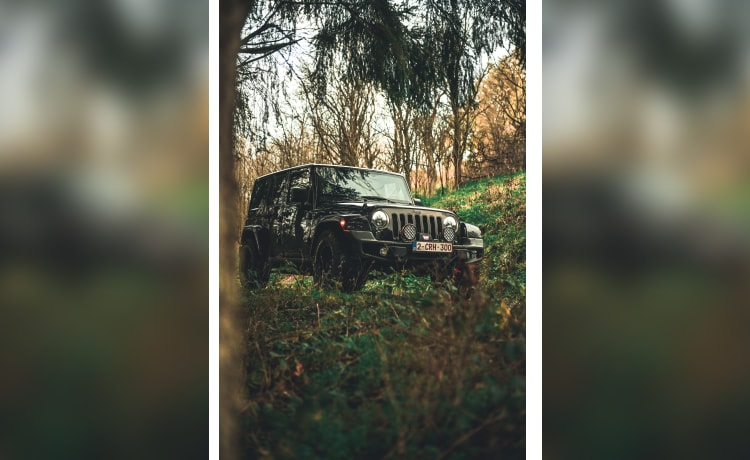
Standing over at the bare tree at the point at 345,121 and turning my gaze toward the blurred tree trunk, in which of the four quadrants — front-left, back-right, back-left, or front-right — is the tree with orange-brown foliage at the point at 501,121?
back-left

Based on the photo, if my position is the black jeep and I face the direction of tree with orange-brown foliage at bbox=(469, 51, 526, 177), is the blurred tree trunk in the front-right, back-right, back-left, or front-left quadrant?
back-right

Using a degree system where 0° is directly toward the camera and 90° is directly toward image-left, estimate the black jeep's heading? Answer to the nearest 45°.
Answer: approximately 315°

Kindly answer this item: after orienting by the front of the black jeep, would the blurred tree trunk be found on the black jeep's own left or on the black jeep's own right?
on the black jeep's own right
